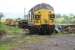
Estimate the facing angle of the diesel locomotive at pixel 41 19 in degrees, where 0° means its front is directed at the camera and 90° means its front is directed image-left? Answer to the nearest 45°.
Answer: approximately 0°
